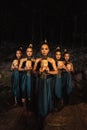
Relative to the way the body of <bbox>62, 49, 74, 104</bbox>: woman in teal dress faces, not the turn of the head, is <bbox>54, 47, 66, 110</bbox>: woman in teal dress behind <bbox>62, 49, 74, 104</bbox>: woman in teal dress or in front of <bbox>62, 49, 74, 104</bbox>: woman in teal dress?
in front

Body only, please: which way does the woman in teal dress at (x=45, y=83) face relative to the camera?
toward the camera

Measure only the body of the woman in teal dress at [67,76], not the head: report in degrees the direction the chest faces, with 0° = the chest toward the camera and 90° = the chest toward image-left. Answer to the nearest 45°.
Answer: approximately 0°

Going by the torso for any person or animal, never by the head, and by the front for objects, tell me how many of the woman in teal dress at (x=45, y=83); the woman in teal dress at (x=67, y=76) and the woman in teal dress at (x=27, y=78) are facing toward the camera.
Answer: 3

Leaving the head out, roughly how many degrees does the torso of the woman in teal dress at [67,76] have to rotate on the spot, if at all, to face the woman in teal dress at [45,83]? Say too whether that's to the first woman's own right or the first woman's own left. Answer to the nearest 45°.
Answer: approximately 45° to the first woman's own right

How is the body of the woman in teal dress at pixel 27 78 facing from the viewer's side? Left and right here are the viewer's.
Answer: facing the viewer

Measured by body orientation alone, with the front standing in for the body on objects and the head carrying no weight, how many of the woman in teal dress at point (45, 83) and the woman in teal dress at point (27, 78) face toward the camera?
2

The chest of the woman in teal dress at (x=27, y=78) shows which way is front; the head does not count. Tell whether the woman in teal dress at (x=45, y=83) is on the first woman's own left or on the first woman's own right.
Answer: on the first woman's own left

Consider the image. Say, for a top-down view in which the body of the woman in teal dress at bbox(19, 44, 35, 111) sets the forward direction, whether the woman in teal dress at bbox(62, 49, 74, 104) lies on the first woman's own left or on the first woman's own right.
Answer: on the first woman's own left

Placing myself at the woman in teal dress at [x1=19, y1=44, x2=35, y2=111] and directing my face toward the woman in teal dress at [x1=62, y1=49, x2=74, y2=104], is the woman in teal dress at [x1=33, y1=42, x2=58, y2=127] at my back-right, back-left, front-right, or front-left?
front-right

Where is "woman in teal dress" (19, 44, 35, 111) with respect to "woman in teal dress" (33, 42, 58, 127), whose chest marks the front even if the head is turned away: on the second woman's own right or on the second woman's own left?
on the second woman's own right
